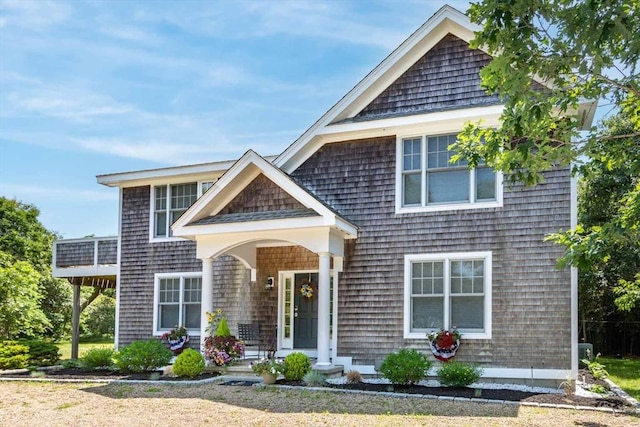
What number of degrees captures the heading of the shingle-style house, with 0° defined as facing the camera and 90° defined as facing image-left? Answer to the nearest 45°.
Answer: approximately 45°

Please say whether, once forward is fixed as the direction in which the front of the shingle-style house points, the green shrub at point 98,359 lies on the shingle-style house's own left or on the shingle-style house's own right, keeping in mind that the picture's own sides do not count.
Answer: on the shingle-style house's own right

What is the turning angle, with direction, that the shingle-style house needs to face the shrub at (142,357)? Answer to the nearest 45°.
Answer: approximately 45° to its right

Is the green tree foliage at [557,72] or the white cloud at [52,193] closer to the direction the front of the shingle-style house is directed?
the green tree foliage

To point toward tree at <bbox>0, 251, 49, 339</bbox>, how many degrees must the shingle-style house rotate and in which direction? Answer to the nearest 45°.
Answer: approximately 90° to its right

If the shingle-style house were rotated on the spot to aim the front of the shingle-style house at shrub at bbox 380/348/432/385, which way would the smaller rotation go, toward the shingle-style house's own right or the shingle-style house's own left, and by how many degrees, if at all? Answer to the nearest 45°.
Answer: approximately 45° to the shingle-style house's own left
